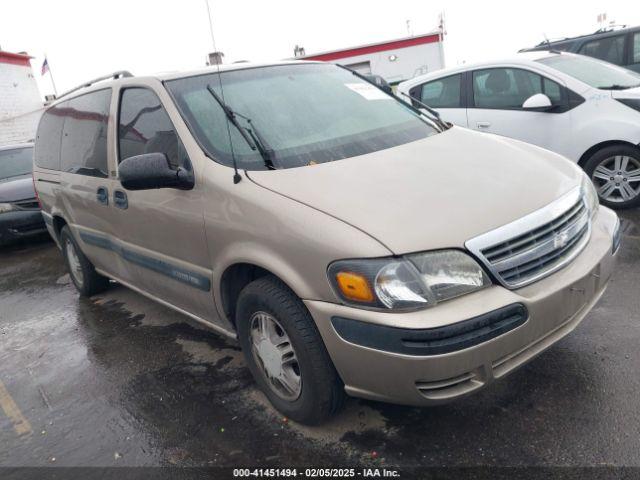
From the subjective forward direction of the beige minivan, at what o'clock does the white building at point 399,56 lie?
The white building is roughly at 8 o'clock from the beige minivan.

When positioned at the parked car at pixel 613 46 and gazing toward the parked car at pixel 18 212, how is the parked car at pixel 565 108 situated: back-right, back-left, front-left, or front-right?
front-left

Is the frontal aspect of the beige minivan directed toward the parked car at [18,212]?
no

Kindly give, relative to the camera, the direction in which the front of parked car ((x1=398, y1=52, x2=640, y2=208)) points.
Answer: facing the viewer and to the right of the viewer

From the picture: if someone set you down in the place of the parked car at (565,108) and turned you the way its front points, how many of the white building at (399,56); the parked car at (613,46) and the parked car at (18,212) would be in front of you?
0

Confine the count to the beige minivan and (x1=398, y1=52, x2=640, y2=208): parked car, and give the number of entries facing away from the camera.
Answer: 0

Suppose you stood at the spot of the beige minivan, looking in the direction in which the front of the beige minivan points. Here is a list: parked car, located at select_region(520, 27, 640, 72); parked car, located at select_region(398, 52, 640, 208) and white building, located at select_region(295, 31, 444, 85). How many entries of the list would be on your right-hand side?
0

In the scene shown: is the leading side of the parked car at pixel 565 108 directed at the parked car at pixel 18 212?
no

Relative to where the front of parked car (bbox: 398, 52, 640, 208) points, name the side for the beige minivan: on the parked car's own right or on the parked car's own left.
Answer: on the parked car's own right

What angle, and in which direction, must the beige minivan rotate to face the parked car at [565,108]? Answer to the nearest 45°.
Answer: approximately 90° to its left

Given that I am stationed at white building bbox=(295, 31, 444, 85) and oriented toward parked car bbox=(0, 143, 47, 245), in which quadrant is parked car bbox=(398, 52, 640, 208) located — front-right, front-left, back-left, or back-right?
front-left

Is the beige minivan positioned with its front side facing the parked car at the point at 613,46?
no

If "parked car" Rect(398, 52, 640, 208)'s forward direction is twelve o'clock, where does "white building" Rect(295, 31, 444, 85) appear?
The white building is roughly at 7 o'clock from the parked car.
